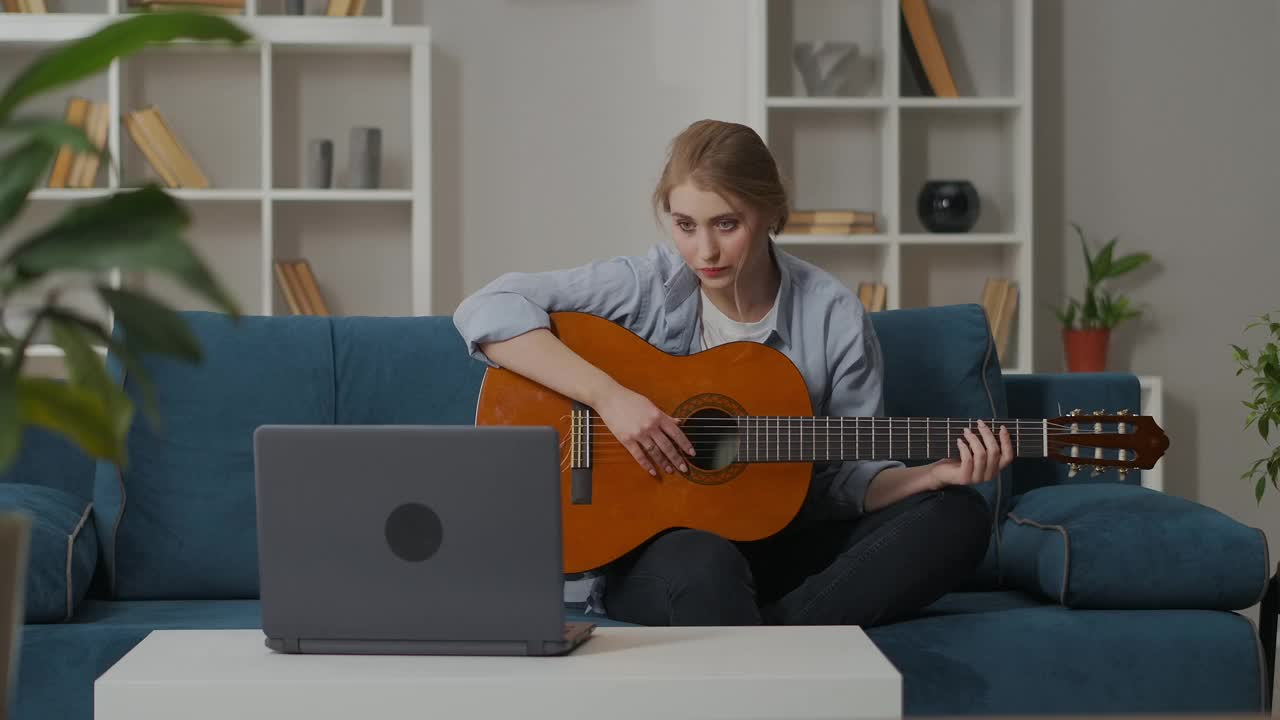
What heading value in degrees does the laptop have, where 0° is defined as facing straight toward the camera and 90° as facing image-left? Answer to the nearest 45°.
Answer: approximately 180°

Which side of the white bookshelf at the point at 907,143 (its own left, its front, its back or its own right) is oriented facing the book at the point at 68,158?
right

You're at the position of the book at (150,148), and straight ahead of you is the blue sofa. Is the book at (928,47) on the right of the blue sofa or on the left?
left

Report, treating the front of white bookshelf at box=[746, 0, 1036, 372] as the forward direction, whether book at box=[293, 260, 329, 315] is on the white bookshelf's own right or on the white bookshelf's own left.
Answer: on the white bookshelf's own right

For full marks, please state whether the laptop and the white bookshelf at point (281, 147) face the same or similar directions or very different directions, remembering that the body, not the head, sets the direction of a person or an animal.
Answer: very different directions

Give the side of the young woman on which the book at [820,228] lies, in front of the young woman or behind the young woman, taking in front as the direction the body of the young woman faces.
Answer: behind

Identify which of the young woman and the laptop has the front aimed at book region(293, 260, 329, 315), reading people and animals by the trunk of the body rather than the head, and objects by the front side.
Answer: the laptop

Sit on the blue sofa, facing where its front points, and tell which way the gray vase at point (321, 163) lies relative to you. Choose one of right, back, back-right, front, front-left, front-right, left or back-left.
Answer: back-right

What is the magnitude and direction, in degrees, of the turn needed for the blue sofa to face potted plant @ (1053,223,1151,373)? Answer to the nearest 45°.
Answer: approximately 135° to its left

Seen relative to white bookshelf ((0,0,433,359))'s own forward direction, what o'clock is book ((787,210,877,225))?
The book is roughly at 10 o'clock from the white bookshelf.

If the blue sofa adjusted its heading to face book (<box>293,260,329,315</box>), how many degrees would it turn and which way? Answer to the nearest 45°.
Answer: approximately 135° to its right
